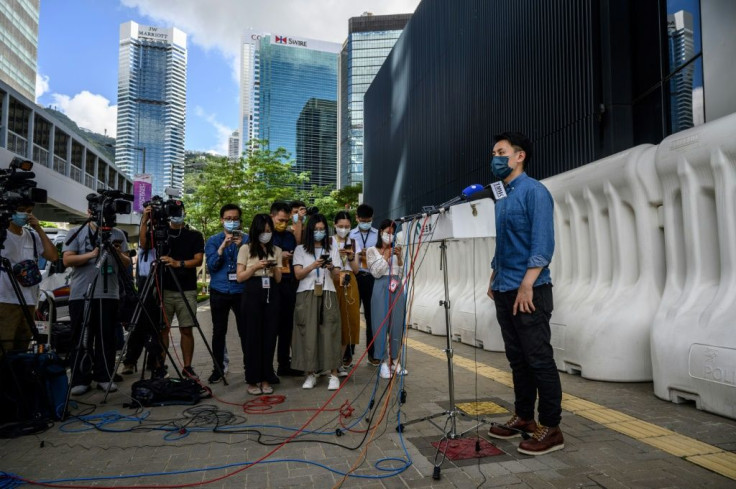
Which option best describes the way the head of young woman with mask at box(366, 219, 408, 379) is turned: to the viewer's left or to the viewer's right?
to the viewer's right

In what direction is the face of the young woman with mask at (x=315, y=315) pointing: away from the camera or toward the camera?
toward the camera

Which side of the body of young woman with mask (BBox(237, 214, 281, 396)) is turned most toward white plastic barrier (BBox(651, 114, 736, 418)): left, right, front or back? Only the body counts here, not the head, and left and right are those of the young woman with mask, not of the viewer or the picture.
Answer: front

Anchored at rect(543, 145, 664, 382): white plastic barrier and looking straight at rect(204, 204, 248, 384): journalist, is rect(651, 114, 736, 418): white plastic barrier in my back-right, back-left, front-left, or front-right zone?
back-left

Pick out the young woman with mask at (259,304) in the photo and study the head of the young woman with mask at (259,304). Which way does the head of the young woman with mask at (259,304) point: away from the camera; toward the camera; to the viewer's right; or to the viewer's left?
toward the camera

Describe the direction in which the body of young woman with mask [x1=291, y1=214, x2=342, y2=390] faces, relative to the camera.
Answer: toward the camera

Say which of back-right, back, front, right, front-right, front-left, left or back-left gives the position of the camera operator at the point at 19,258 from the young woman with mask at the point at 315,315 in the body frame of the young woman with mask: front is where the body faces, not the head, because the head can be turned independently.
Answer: right

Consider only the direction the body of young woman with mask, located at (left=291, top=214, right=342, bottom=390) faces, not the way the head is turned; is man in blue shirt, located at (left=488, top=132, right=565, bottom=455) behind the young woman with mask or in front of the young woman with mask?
in front

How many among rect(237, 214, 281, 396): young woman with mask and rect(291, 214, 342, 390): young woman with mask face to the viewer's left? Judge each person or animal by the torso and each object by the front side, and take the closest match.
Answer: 0

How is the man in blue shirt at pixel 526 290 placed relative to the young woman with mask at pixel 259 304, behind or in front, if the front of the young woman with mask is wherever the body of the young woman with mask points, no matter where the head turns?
in front

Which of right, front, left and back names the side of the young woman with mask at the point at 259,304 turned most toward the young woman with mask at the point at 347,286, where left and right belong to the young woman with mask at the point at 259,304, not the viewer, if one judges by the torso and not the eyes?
left

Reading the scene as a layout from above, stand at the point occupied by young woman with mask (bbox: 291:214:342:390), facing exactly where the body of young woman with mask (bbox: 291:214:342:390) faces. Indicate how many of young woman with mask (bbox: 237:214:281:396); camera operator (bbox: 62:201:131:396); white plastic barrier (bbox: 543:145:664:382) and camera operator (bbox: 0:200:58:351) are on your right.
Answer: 3

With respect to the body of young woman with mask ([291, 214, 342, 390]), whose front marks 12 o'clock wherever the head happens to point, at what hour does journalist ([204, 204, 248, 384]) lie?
The journalist is roughly at 4 o'clock from the young woman with mask.

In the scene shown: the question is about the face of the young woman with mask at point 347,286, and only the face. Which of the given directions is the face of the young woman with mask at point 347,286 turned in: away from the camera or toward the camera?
toward the camera
